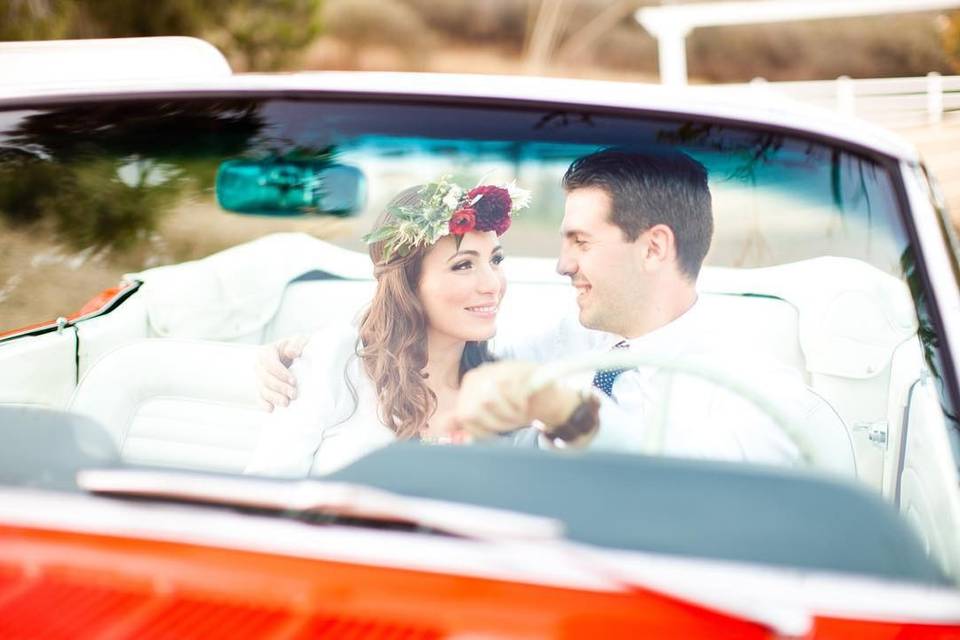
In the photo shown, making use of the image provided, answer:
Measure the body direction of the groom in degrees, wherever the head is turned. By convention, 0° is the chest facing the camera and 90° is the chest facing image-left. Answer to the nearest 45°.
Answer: approximately 45°

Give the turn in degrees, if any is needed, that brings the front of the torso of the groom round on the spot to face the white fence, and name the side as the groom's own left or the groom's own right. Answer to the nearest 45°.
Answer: approximately 180°

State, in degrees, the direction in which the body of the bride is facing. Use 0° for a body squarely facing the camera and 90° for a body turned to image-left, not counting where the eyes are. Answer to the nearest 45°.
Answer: approximately 315°

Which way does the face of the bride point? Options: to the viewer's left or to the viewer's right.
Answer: to the viewer's right

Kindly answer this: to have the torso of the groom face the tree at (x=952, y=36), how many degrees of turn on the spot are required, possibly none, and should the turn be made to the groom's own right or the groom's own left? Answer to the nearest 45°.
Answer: approximately 180°

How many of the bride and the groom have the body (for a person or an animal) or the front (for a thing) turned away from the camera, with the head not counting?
0
